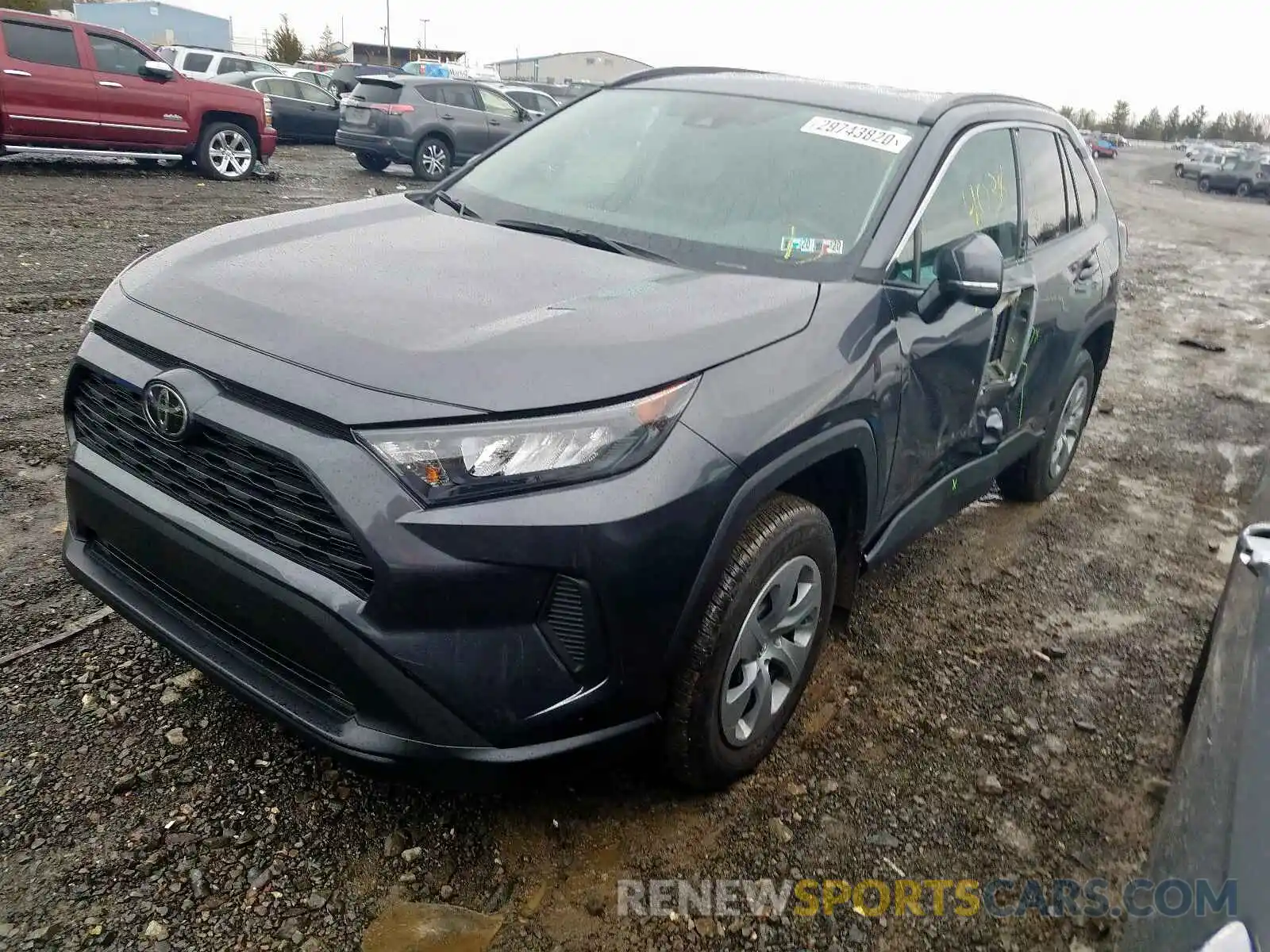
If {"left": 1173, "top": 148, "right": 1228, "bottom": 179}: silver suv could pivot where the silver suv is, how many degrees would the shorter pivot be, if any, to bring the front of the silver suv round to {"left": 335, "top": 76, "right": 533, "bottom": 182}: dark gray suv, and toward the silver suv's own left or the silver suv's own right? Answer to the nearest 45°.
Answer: approximately 45° to the silver suv's own left

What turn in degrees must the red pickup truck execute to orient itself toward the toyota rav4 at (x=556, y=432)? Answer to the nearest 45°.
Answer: approximately 90° to its right

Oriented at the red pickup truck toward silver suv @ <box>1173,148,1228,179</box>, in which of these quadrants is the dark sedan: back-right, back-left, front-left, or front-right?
front-left

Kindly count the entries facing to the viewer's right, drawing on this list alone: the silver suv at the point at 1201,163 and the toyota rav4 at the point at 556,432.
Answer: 0

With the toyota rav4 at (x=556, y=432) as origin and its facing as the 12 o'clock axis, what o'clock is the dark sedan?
The dark sedan is roughly at 4 o'clock from the toyota rav4.

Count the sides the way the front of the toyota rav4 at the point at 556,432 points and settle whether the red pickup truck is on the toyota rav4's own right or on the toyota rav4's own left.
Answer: on the toyota rav4's own right

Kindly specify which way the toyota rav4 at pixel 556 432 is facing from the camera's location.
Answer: facing the viewer and to the left of the viewer

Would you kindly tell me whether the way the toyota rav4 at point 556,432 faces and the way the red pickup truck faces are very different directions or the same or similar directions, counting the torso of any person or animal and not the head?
very different directions

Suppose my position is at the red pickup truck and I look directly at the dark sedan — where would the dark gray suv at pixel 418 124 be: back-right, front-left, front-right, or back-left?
front-right

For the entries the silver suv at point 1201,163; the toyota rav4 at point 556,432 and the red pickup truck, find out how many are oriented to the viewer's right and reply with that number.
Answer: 1

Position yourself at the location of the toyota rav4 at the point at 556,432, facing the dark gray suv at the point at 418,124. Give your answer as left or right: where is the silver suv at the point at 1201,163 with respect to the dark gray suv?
right

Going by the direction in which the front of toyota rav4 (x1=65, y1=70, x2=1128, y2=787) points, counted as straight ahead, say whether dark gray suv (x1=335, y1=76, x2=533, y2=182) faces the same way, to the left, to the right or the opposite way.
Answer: the opposite way

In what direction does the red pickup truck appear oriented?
to the viewer's right
